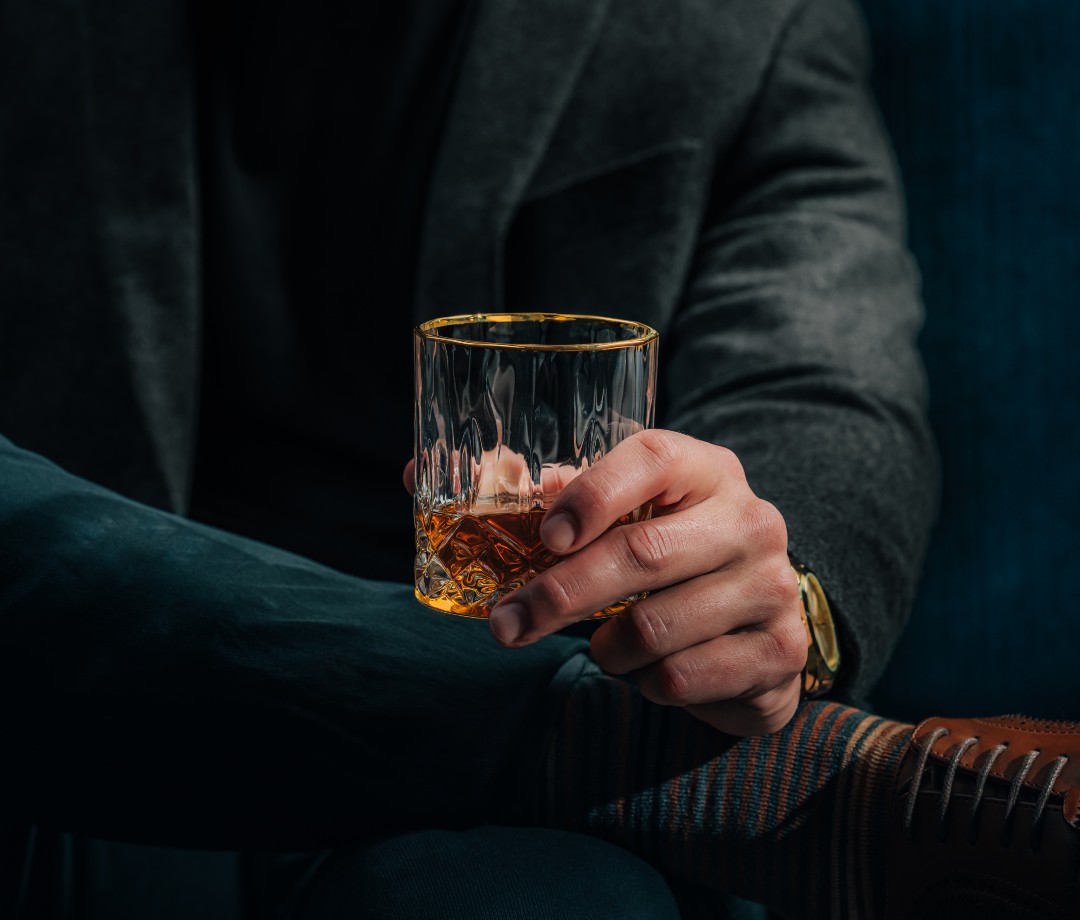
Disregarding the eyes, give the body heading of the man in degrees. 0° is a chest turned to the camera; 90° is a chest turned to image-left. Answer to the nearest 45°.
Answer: approximately 0°
